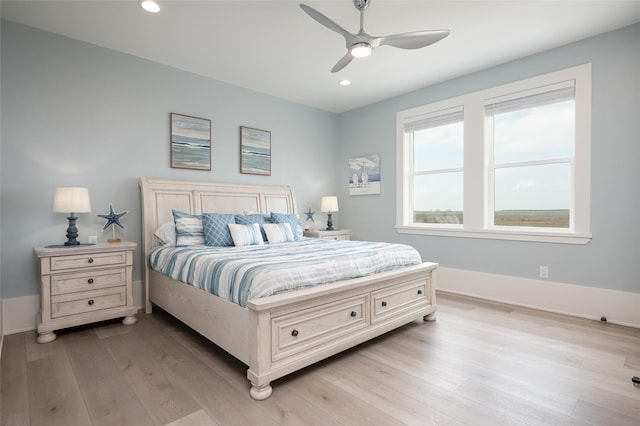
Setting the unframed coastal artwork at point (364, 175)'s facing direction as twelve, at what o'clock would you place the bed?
The bed is roughly at 11 o'clock from the unframed coastal artwork.

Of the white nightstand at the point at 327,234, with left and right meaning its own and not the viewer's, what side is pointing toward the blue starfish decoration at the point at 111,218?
right

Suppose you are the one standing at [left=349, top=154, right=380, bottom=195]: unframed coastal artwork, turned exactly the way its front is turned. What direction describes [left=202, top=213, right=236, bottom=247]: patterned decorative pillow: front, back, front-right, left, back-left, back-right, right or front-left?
front

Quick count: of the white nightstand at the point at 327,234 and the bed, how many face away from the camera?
0

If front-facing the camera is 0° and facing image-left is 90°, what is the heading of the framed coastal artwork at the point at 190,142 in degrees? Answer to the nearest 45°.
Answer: approximately 315°

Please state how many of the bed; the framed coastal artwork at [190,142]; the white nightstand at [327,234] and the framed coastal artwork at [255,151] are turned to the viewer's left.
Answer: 0

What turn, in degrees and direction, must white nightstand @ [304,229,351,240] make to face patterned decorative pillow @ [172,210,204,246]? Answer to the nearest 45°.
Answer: approximately 90° to its right

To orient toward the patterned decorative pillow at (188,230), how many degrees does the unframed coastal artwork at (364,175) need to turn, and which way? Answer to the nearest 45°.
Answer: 0° — it already faces it

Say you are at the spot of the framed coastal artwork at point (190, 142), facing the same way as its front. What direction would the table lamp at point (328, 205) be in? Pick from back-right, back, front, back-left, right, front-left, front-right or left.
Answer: front-left

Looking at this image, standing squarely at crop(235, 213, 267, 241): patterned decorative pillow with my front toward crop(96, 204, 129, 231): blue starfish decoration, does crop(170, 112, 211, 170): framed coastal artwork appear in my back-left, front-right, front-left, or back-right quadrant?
front-right

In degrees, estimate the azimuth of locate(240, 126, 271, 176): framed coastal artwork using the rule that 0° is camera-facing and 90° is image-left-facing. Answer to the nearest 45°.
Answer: approximately 315°

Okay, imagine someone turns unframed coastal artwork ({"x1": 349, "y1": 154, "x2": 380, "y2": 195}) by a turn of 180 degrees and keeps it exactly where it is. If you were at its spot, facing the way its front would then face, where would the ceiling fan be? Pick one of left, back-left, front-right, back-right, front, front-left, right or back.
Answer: back-right

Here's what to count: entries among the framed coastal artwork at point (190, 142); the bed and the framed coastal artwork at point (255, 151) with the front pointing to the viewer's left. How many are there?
0
